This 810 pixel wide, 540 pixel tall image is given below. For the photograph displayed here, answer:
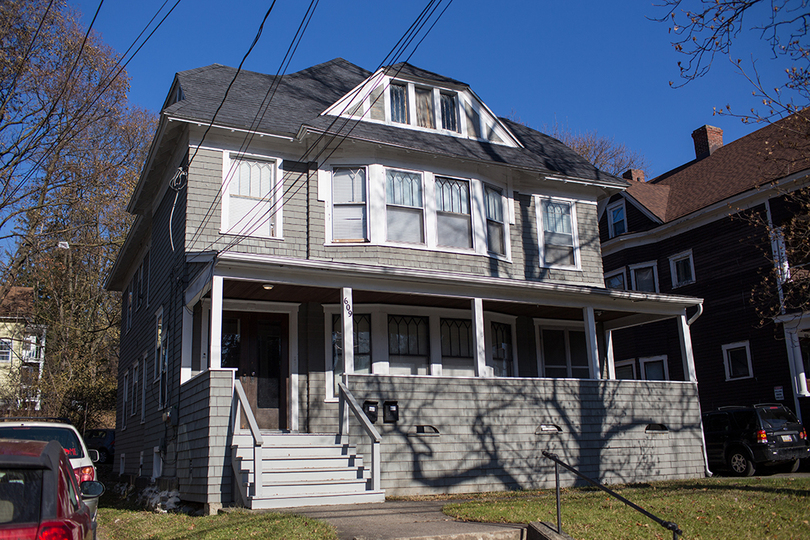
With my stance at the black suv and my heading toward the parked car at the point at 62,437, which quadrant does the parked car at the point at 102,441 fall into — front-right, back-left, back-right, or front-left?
front-right

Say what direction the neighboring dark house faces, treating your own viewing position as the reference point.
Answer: facing the viewer and to the right of the viewer

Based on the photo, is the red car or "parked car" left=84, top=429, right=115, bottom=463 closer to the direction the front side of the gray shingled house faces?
the red car

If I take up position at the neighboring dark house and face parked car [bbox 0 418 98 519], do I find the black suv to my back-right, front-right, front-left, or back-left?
front-left

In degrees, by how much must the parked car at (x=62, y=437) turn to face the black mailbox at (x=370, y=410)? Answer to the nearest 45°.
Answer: approximately 90° to its right

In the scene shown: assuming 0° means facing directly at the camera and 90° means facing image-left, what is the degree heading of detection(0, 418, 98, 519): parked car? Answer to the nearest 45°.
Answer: approximately 180°

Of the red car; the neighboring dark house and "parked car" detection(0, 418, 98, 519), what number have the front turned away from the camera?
2

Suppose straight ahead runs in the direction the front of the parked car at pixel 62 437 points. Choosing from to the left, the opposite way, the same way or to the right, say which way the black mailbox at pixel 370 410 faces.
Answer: the opposite way

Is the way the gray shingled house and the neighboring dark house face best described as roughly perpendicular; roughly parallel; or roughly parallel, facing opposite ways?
roughly parallel

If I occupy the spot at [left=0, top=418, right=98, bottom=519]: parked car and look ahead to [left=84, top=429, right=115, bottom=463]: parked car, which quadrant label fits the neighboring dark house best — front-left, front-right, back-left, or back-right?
front-right

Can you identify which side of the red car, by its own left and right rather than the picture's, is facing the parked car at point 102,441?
front

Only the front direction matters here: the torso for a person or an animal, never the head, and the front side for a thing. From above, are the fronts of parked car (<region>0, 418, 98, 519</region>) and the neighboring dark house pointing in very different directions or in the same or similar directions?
very different directions

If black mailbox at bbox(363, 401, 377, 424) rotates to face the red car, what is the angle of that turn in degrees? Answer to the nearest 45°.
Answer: approximately 45° to its right

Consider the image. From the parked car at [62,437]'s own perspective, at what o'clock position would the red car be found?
The red car is roughly at 6 o'clock from the parked car.

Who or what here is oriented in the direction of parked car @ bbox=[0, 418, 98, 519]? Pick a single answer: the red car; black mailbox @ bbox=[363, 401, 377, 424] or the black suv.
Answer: the red car

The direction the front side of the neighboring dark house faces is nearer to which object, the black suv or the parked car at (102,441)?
the black suv

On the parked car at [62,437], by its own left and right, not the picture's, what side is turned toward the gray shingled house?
right
